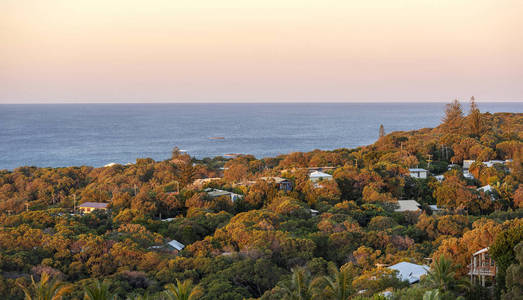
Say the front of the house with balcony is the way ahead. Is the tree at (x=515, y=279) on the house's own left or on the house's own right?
on the house's own left

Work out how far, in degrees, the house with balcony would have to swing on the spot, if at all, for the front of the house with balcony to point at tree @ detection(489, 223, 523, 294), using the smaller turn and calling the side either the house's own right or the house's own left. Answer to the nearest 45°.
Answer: approximately 90° to the house's own left

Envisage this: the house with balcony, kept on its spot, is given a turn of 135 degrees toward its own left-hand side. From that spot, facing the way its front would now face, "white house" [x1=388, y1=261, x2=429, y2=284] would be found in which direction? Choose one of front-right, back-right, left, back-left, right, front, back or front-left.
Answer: back

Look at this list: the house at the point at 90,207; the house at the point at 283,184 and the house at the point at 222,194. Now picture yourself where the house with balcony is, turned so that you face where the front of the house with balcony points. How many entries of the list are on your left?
0

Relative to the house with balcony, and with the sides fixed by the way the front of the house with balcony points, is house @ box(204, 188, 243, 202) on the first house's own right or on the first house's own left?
on the first house's own right

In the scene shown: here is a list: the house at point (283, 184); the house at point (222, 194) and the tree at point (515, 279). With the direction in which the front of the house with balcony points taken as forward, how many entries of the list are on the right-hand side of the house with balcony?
2

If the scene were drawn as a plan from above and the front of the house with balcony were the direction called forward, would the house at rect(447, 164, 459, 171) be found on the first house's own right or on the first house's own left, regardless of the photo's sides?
on the first house's own right

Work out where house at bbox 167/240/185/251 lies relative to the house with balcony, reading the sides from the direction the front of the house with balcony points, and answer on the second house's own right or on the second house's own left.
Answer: on the second house's own right

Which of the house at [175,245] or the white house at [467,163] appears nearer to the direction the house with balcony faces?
the house

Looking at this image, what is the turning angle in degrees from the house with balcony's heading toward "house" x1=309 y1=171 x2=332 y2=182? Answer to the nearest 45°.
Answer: approximately 90° to its right

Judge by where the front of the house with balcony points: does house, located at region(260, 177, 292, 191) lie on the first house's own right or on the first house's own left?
on the first house's own right

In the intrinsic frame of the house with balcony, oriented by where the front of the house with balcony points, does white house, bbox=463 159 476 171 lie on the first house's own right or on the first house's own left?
on the first house's own right

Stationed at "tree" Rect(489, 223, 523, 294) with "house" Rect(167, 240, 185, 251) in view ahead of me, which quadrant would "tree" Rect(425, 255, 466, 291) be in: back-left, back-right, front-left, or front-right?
front-left

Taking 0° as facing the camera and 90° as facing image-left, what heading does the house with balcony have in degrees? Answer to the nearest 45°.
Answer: approximately 45°
